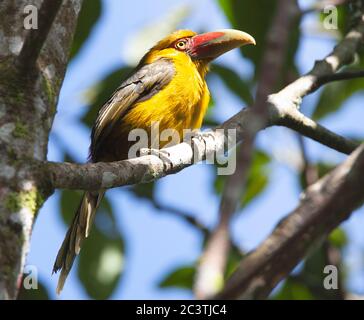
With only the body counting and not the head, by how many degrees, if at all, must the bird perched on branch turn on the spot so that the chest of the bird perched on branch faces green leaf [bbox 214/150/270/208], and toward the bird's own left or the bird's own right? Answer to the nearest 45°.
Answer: approximately 45° to the bird's own left

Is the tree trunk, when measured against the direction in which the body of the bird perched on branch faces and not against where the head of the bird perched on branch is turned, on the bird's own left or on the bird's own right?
on the bird's own right

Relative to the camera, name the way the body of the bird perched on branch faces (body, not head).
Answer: to the viewer's right

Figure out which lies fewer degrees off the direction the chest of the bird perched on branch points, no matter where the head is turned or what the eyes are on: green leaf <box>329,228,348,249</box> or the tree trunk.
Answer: the green leaf
